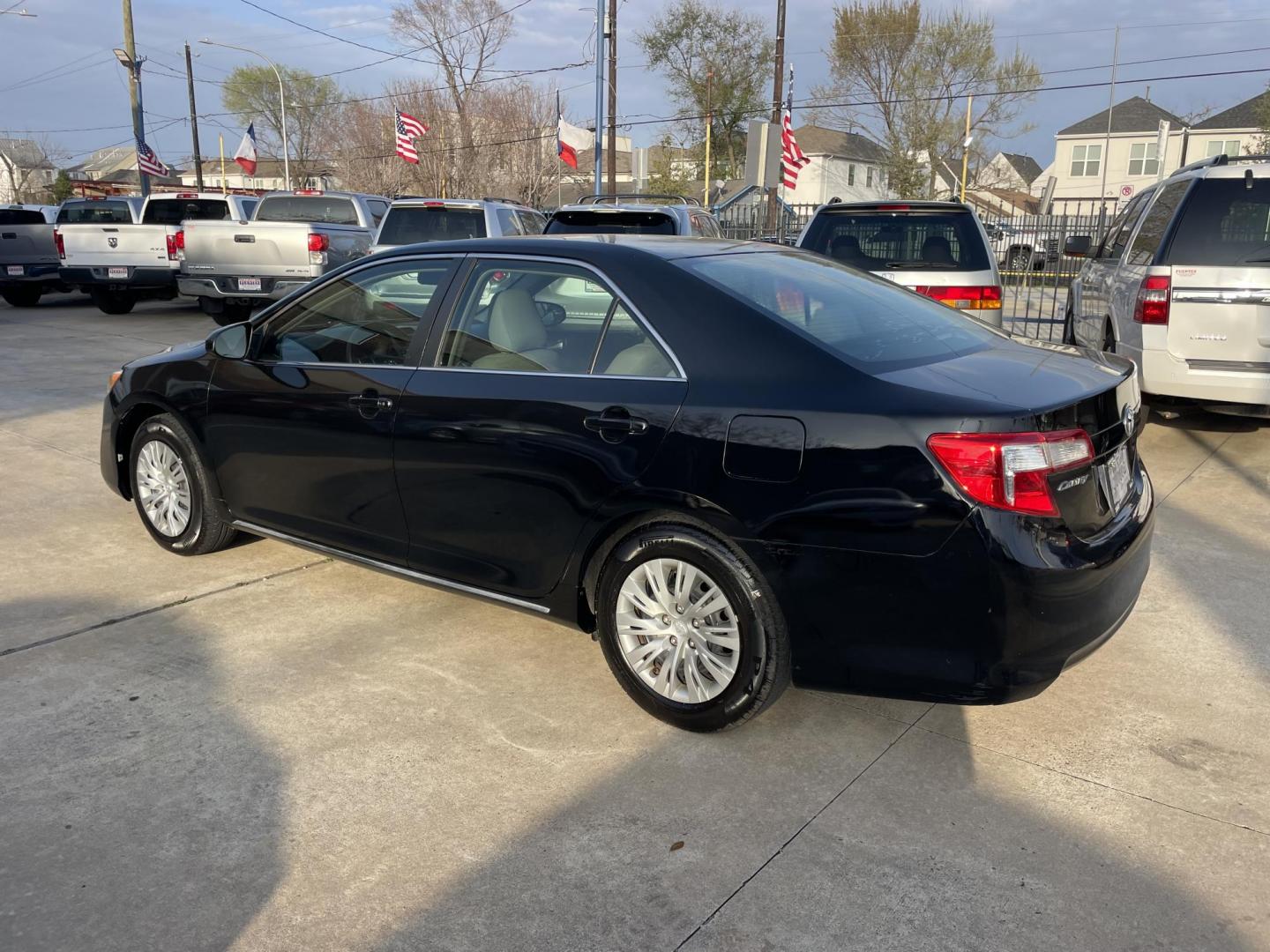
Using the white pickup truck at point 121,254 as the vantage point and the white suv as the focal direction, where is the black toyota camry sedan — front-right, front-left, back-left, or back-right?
front-right

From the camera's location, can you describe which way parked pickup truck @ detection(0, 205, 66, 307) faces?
facing away from the viewer

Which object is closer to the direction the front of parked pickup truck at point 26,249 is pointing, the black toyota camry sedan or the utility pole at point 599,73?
the utility pole

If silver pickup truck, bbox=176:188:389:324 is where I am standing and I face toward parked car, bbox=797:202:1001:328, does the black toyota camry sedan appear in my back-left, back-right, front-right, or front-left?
front-right

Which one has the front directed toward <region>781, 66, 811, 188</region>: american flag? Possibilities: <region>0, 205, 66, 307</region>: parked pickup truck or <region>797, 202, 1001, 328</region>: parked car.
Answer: <region>797, 202, 1001, 328</region>: parked car

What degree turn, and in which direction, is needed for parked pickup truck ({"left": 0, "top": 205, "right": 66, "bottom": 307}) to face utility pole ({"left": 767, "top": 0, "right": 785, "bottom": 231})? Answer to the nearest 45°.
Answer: approximately 90° to its right

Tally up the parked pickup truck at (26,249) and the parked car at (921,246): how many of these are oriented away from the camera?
2

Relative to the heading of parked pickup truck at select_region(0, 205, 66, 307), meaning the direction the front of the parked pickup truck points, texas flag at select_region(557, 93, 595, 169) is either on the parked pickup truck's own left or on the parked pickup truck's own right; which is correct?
on the parked pickup truck's own right

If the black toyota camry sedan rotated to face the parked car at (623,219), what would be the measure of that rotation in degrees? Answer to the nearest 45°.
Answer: approximately 45° to its right

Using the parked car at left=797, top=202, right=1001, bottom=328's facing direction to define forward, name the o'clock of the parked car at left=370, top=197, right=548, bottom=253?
the parked car at left=370, top=197, right=548, bottom=253 is roughly at 10 o'clock from the parked car at left=797, top=202, right=1001, bottom=328.

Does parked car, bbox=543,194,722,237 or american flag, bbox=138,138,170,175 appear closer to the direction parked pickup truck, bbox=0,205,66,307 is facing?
the american flag

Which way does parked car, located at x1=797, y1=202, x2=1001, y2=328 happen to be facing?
away from the camera
